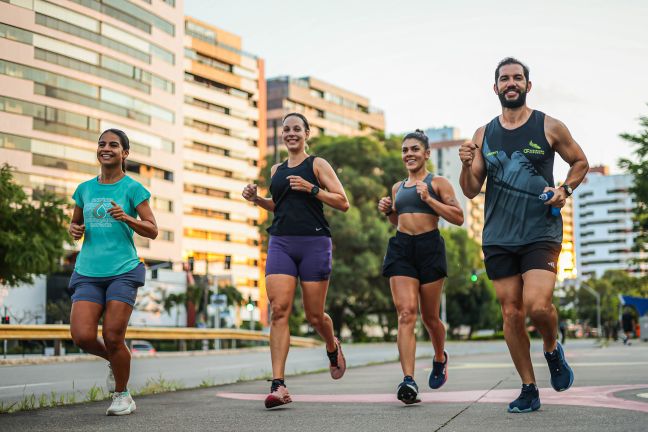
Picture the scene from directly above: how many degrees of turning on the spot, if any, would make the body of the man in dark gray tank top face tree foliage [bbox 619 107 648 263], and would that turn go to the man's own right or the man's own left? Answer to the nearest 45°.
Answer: approximately 180°

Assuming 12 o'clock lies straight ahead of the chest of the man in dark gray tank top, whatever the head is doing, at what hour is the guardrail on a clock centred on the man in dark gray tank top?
The guardrail is roughly at 5 o'clock from the man in dark gray tank top.

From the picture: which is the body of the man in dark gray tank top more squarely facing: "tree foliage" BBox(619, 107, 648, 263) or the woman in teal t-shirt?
the woman in teal t-shirt

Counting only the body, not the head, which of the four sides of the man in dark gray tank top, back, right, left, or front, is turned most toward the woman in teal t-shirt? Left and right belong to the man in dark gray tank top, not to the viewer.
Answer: right

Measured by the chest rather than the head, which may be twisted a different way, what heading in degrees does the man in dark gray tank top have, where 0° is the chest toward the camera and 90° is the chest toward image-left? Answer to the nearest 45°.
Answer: approximately 0°
